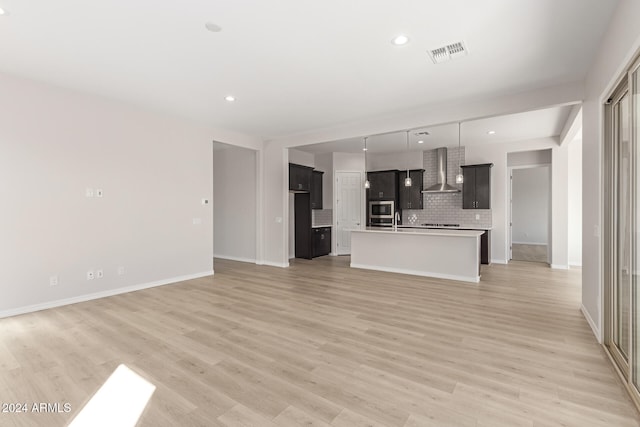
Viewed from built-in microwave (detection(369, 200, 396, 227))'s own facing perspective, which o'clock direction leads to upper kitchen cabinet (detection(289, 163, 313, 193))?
The upper kitchen cabinet is roughly at 2 o'clock from the built-in microwave.

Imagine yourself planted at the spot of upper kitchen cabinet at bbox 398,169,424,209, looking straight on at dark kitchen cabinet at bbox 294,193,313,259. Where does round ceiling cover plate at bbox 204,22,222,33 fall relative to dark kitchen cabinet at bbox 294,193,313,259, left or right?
left

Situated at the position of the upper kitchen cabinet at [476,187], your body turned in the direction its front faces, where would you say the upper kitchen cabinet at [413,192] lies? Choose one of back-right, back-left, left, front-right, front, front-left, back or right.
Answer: right

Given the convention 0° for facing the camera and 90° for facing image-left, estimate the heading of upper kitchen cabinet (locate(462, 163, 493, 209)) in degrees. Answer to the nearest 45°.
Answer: approximately 0°

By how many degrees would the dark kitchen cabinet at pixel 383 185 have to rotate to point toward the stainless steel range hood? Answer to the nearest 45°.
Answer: approximately 90° to its left

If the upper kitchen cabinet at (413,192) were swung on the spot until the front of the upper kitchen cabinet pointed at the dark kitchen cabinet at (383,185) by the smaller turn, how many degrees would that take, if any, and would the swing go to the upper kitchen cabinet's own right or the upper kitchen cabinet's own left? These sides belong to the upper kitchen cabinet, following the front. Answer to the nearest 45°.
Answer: approximately 90° to the upper kitchen cabinet's own right

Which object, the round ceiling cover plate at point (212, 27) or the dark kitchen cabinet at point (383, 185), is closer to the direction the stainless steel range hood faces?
the round ceiling cover plate

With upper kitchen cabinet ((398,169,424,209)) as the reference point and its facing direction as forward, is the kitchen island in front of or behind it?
in front

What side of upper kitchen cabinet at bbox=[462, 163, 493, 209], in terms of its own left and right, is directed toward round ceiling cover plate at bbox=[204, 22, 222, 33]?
front

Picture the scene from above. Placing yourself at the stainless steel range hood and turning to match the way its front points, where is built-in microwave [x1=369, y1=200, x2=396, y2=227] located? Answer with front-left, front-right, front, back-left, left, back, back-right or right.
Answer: right

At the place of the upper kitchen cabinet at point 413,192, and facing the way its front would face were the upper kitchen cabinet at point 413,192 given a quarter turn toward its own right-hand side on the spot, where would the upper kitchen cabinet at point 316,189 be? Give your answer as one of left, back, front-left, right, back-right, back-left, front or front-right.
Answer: front

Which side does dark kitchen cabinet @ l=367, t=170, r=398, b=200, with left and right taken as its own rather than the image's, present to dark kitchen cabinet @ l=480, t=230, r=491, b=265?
left
